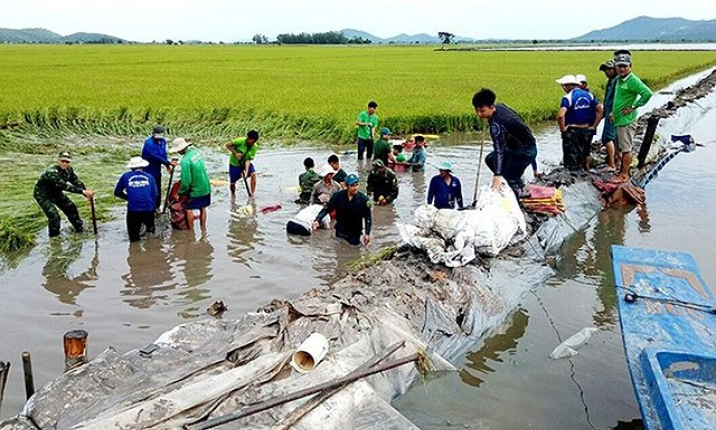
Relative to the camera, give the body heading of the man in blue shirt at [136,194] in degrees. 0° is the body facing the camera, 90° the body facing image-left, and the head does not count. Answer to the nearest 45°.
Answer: approximately 180°

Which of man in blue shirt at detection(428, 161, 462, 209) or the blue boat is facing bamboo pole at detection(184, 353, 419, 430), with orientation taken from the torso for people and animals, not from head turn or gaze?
the man in blue shirt

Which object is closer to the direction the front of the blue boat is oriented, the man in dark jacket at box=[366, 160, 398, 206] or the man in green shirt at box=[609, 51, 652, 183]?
the man in green shirt

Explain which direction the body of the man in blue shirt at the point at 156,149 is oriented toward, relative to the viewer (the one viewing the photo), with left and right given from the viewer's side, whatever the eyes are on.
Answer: facing the viewer and to the right of the viewer

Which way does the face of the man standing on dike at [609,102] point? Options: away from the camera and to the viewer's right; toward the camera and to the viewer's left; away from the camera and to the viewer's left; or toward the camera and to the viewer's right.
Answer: toward the camera and to the viewer's left

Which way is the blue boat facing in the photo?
away from the camera

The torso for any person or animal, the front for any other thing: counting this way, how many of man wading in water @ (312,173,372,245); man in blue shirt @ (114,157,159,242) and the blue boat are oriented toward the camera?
1

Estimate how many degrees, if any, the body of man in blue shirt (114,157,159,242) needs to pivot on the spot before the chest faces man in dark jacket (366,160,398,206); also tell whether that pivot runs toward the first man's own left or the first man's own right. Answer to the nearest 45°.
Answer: approximately 90° to the first man's own right

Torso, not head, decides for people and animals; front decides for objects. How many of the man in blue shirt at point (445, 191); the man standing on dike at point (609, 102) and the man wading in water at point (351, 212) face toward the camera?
2

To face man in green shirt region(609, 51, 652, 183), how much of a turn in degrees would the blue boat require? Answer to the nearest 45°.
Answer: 0° — it already faces them

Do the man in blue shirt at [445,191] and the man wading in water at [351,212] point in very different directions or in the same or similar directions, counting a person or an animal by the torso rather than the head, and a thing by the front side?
same or similar directions

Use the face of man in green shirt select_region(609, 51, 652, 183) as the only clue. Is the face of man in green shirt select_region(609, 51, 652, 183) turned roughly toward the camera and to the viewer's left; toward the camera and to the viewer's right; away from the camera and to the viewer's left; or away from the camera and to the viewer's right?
toward the camera and to the viewer's left

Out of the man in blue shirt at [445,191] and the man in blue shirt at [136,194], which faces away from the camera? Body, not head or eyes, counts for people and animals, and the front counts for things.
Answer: the man in blue shirt at [136,194]

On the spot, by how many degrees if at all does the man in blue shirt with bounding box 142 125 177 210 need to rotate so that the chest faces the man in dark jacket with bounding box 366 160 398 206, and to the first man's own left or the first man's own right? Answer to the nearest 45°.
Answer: approximately 45° to the first man's own left

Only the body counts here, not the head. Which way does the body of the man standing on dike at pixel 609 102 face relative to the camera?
to the viewer's left

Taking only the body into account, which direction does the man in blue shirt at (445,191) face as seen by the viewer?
toward the camera

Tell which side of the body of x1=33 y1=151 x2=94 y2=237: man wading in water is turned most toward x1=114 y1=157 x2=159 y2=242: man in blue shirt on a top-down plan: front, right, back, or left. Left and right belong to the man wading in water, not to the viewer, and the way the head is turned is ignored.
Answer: front

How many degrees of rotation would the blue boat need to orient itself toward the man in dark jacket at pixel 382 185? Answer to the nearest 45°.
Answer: approximately 45° to its left

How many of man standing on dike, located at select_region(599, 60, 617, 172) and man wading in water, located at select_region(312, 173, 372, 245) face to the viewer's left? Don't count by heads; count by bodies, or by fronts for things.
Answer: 1
